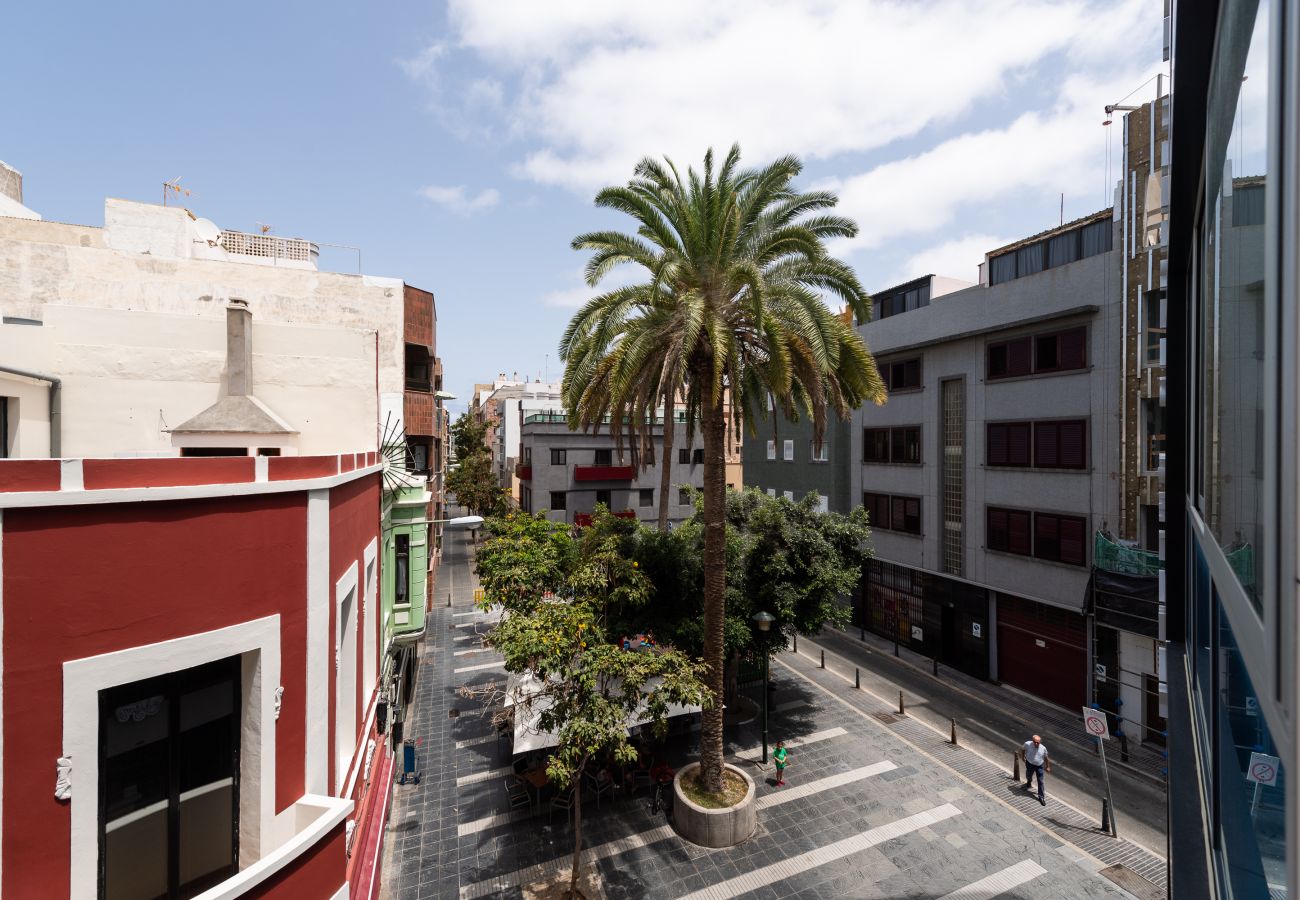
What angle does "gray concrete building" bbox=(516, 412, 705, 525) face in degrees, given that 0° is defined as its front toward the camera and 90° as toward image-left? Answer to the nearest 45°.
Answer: approximately 0°

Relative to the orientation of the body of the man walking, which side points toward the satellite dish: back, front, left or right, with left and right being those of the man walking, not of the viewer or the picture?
right

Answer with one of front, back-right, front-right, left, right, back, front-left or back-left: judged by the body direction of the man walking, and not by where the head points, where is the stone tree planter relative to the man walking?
right

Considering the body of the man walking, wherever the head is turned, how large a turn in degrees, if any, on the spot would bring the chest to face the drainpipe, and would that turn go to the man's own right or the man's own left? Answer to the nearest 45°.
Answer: approximately 90° to the man's own right

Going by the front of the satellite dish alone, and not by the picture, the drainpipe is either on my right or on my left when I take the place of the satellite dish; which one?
on my right

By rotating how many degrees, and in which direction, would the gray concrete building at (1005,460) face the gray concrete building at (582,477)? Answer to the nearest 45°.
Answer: approximately 45° to its right

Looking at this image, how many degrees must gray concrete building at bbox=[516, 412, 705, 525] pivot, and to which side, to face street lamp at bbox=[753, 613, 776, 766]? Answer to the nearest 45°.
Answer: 0° — it already faces it

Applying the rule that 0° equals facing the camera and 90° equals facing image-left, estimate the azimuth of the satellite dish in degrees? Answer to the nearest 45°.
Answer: approximately 315°
